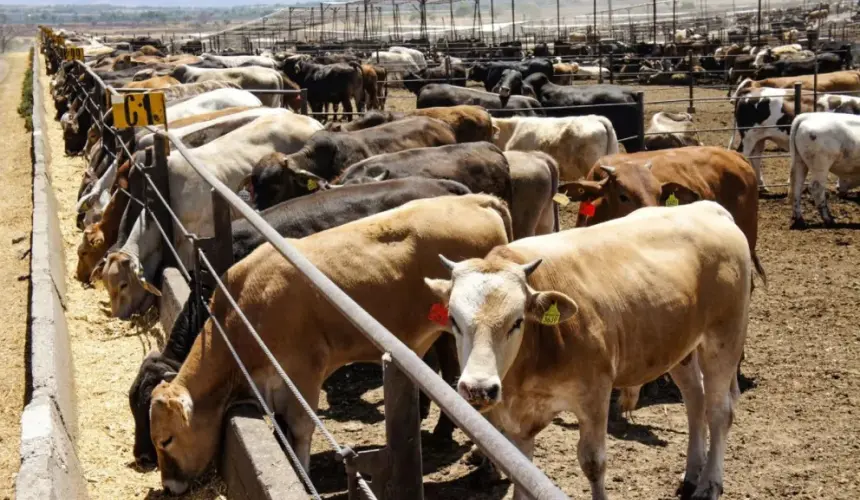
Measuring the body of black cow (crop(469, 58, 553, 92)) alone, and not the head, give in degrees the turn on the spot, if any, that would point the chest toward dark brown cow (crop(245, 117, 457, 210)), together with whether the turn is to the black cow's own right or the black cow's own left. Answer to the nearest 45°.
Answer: approximately 90° to the black cow's own left

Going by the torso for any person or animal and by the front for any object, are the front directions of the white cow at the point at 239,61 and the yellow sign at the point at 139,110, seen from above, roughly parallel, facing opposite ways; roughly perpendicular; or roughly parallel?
roughly perpendicular

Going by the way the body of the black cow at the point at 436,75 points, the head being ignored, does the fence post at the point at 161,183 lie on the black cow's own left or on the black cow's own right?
on the black cow's own left

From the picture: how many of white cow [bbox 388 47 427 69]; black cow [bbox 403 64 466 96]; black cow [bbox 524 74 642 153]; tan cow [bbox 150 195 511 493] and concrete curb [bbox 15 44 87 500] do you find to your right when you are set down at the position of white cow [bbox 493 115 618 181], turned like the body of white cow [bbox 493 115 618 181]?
3

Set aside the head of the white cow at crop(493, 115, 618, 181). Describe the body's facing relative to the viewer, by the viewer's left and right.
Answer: facing to the left of the viewer

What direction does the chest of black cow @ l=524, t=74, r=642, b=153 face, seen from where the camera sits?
to the viewer's left

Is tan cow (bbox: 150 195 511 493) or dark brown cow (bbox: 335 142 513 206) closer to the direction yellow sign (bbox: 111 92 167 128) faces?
the tan cow

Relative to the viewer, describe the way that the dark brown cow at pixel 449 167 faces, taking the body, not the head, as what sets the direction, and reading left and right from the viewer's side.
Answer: facing to the left of the viewer

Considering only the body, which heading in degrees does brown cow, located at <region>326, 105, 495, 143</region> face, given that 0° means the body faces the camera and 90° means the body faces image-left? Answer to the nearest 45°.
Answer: approximately 90°

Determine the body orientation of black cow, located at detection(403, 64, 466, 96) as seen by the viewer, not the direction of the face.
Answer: to the viewer's left

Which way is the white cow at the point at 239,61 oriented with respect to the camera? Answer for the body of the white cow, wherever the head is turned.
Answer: to the viewer's left

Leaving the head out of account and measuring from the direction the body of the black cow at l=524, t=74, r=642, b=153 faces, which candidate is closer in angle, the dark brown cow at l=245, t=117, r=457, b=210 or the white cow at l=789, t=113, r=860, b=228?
the dark brown cow
